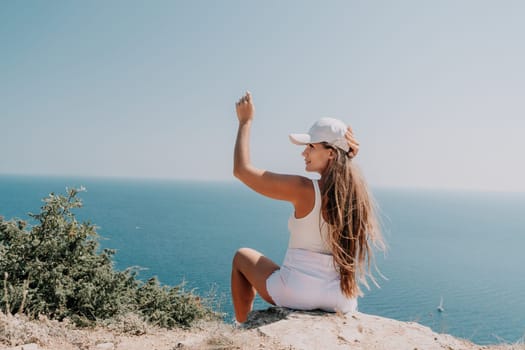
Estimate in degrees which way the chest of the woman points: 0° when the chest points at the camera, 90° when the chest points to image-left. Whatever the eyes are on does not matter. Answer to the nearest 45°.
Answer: approximately 135°

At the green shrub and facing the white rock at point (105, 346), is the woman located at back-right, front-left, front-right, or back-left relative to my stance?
front-left

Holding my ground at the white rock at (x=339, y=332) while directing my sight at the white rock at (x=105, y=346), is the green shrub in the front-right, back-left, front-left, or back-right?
front-right

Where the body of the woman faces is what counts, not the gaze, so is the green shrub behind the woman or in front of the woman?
in front

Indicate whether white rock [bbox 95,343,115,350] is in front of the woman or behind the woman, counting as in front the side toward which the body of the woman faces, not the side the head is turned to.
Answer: in front
